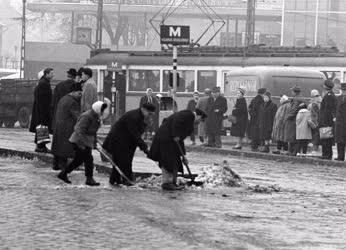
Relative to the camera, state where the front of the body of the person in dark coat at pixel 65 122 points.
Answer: to the viewer's right

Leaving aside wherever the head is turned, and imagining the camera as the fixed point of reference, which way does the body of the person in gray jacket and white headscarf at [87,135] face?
to the viewer's right

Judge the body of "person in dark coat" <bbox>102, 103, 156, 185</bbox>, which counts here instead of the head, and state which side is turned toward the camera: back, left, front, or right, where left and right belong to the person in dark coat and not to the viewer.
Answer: right

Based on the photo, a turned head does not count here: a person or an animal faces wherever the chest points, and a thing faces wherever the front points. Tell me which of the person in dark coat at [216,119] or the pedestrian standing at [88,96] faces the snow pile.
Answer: the person in dark coat

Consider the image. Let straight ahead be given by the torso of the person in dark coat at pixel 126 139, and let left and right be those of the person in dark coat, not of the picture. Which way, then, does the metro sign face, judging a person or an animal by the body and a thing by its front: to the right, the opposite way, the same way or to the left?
to the right

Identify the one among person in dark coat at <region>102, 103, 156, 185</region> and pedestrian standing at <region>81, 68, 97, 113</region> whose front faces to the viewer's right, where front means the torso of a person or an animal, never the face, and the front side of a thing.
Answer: the person in dark coat

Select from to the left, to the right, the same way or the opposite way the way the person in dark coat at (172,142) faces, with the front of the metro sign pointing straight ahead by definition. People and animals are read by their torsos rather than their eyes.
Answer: to the left

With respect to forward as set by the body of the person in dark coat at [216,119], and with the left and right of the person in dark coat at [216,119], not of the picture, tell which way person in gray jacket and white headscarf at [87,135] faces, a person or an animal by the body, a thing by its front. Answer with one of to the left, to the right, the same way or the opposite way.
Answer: to the left
